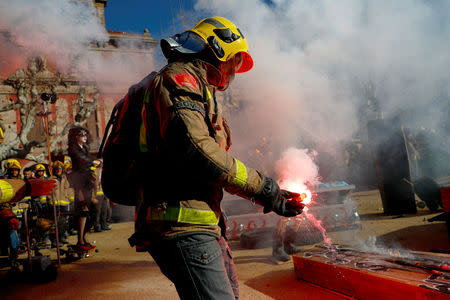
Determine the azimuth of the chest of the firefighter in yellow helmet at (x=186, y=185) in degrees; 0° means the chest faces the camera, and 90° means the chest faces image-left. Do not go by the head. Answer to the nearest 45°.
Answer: approximately 270°

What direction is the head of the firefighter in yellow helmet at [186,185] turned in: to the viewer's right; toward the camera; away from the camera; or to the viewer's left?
to the viewer's right
